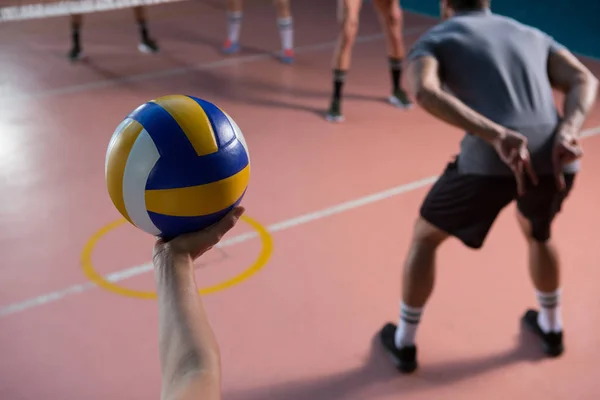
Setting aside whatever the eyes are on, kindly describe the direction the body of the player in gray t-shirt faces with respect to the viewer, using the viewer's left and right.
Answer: facing away from the viewer and to the left of the viewer

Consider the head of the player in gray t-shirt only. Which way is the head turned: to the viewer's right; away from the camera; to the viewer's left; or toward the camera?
away from the camera
